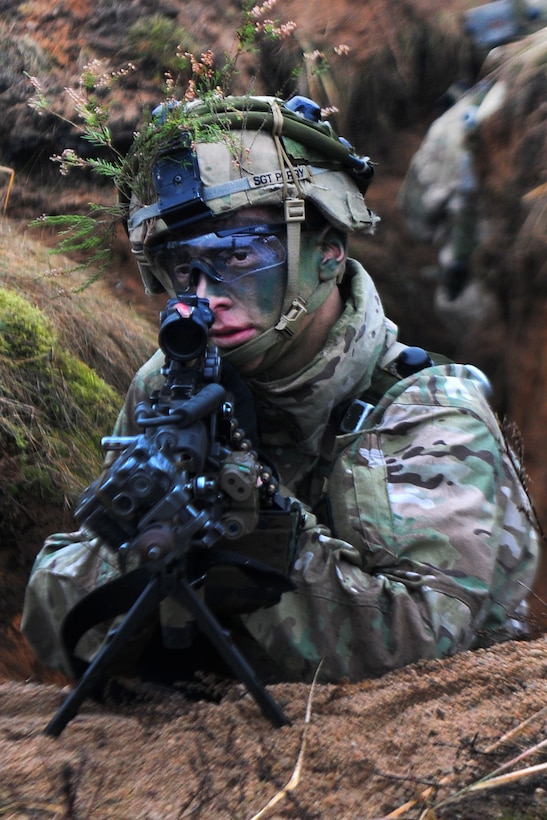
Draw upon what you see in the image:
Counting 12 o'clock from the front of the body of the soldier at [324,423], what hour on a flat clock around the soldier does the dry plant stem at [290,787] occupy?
The dry plant stem is roughly at 11 o'clock from the soldier.

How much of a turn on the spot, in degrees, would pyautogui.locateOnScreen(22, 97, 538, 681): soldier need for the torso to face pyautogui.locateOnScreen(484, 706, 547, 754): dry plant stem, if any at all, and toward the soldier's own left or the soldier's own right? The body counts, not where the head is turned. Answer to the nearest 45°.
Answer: approximately 45° to the soldier's own left

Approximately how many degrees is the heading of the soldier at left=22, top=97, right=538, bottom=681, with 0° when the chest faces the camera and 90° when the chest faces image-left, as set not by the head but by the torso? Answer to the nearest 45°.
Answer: approximately 45°

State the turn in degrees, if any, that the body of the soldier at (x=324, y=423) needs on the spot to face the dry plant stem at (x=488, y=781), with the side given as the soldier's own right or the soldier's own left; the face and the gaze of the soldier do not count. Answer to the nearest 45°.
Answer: approximately 45° to the soldier's own left
